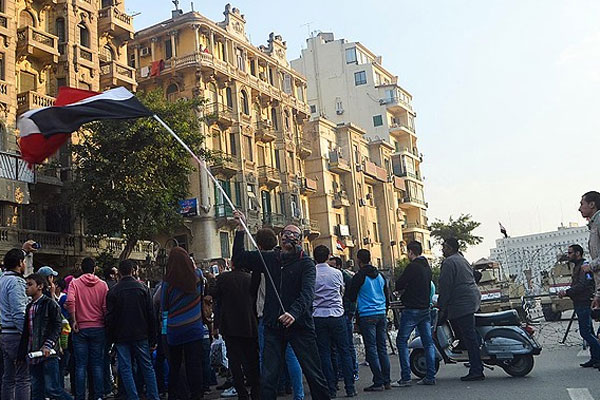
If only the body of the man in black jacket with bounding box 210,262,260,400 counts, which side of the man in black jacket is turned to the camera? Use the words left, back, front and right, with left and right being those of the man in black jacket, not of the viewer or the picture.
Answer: back

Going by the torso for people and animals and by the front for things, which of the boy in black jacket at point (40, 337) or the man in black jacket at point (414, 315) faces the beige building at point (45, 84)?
the man in black jacket at point (414, 315)

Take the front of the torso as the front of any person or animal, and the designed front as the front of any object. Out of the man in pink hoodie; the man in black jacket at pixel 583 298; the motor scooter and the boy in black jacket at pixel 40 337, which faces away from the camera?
the man in pink hoodie

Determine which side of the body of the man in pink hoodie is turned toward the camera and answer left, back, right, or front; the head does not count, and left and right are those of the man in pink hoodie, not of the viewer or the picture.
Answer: back

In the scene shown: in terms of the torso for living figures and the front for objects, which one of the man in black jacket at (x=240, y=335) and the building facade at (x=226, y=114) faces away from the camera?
the man in black jacket

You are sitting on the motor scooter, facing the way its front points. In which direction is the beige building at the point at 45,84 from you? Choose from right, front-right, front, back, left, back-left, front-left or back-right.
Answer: front-right

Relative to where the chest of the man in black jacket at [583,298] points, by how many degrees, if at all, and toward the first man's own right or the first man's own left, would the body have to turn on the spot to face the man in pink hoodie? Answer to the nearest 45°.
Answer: approximately 45° to the first man's own left

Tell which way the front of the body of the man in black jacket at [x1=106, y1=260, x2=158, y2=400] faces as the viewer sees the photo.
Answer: away from the camera

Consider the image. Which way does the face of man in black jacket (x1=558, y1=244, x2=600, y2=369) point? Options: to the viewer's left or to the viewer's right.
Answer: to the viewer's left

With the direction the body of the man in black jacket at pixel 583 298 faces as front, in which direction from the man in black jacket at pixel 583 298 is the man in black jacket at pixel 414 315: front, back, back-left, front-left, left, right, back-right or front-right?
front-left

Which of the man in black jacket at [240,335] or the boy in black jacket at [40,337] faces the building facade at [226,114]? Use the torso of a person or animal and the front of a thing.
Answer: the man in black jacket at [240,335]

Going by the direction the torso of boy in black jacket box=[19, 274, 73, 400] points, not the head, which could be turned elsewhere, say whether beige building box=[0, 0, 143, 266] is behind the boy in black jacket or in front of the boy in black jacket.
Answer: behind

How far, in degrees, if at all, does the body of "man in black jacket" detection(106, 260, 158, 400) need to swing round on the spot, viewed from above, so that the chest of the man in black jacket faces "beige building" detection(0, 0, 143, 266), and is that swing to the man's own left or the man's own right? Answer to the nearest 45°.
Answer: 0° — they already face it

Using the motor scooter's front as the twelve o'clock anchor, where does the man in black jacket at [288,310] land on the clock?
The man in black jacket is roughly at 10 o'clock from the motor scooter.

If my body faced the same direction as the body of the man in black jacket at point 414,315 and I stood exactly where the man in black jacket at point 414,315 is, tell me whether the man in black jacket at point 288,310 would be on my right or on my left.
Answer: on my left
